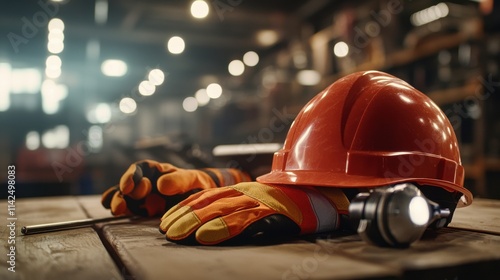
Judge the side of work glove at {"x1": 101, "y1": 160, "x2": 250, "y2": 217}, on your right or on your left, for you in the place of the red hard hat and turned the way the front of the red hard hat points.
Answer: on your right
